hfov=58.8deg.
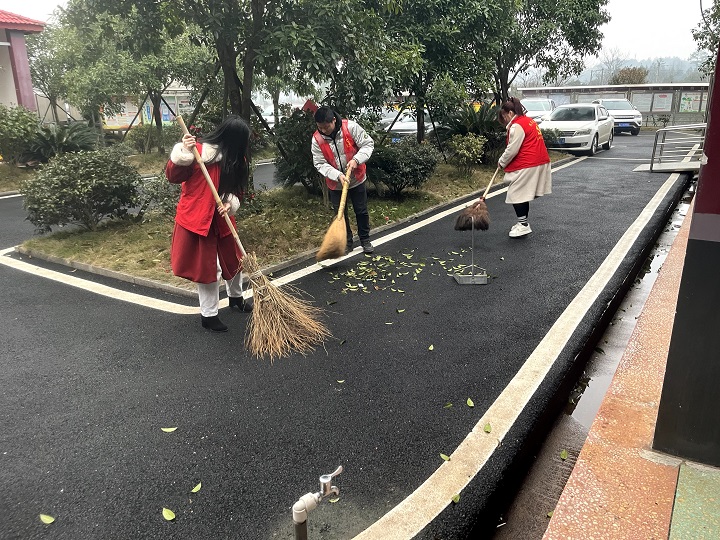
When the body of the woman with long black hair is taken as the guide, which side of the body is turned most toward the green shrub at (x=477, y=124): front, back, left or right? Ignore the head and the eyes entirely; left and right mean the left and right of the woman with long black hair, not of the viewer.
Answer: left

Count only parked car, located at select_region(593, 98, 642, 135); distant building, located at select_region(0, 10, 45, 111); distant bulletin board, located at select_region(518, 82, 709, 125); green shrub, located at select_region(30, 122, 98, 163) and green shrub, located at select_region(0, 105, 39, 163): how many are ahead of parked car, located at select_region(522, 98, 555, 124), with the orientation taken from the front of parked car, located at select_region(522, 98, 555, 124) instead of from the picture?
3

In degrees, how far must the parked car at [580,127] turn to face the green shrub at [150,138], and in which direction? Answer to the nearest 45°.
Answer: approximately 45° to its right

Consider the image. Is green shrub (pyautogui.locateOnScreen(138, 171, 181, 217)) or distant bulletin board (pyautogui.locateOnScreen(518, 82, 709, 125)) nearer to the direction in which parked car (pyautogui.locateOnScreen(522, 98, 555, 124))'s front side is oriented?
the green shrub

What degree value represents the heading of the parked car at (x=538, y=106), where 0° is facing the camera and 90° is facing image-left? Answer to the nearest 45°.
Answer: approximately 45°

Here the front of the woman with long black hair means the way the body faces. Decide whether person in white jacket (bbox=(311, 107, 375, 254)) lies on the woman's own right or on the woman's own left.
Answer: on the woman's own left
